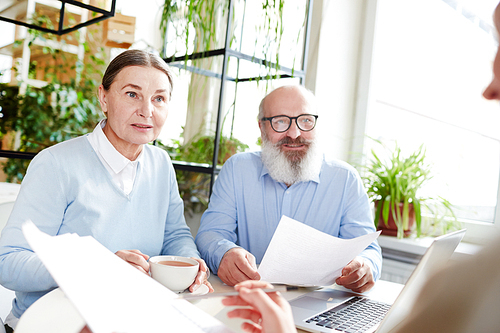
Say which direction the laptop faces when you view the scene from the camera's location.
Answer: facing away from the viewer and to the left of the viewer

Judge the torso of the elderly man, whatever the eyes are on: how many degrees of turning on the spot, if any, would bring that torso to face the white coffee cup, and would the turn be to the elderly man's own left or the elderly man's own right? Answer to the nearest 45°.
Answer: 0° — they already face it

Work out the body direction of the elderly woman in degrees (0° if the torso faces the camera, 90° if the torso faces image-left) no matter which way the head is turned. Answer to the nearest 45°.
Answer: approximately 315°

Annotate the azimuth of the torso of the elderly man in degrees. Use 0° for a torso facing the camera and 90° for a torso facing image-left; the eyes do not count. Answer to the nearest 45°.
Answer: approximately 0°

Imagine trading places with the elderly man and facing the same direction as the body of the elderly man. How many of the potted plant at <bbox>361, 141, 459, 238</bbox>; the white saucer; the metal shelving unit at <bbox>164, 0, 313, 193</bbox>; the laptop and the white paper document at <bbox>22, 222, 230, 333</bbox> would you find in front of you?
3

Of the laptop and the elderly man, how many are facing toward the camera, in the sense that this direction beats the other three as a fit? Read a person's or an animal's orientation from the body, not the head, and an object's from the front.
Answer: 1

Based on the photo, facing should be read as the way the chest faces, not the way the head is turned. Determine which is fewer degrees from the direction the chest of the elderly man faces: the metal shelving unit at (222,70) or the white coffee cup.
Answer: the white coffee cup
